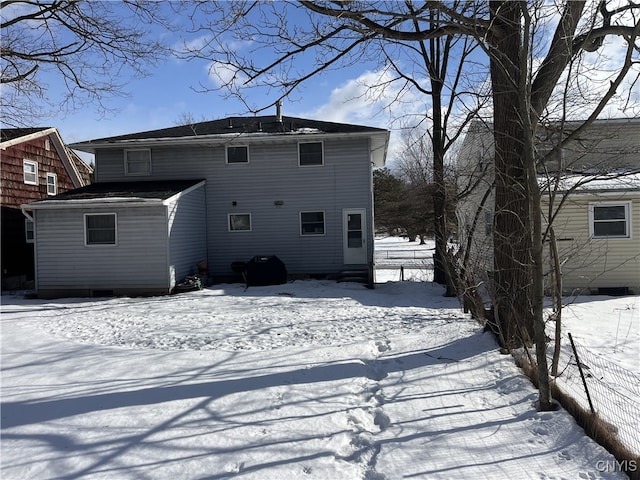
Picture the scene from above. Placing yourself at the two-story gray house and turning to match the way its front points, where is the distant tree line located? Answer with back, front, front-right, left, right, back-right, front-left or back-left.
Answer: front-right

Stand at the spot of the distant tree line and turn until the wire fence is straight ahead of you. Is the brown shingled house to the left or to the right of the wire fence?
right

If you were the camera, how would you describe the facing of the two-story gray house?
facing away from the viewer

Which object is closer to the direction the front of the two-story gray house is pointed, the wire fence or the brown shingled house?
the brown shingled house

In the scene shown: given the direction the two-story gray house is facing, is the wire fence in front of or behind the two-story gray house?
behind

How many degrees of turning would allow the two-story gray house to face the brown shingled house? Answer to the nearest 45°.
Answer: approximately 45° to its left
